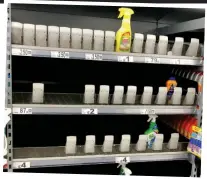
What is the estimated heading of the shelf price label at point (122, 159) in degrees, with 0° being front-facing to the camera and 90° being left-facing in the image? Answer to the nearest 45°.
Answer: approximately 0°
